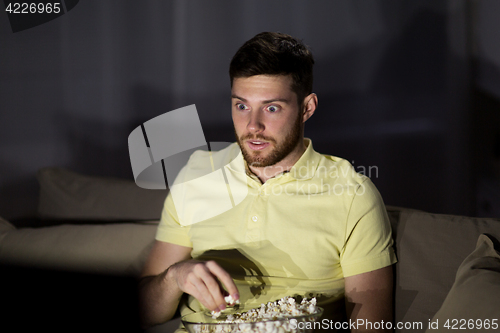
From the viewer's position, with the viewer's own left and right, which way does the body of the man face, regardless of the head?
facing the viewer and to the left of the viewer

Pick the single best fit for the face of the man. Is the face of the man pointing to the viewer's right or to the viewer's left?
to the viewer's left
